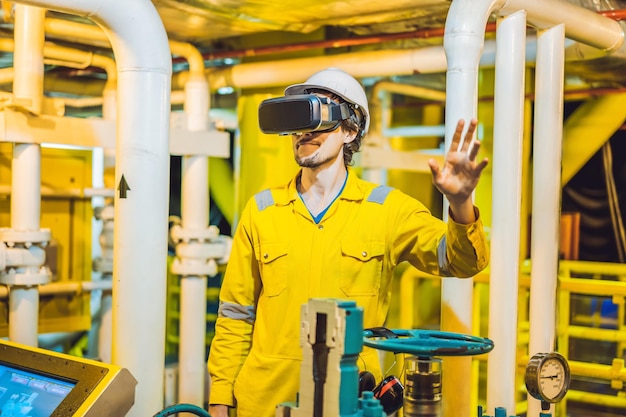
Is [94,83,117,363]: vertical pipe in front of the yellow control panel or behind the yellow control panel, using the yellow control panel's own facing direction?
behind

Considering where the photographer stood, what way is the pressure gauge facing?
facing the viewer and to the right of the viewer

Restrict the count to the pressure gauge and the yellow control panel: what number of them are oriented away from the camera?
0

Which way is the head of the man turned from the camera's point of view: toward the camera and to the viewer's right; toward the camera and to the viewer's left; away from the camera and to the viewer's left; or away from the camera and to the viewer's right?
toward the camera and to the viewer's left

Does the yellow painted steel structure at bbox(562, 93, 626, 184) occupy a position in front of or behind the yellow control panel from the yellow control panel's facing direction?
behind

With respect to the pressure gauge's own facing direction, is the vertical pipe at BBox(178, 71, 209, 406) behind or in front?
behind

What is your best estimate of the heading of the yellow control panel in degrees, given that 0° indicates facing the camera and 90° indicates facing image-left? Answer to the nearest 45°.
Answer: approximately 45°

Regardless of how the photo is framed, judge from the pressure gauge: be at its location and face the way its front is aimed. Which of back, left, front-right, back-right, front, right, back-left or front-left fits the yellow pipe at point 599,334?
back-left

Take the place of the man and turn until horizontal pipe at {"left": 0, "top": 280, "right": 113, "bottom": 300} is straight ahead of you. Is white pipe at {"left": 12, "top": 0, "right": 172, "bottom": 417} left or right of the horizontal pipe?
left

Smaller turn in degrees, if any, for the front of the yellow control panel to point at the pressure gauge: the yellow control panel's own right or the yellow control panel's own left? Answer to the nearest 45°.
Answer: approximately 135° to the yellow control panel's own left
